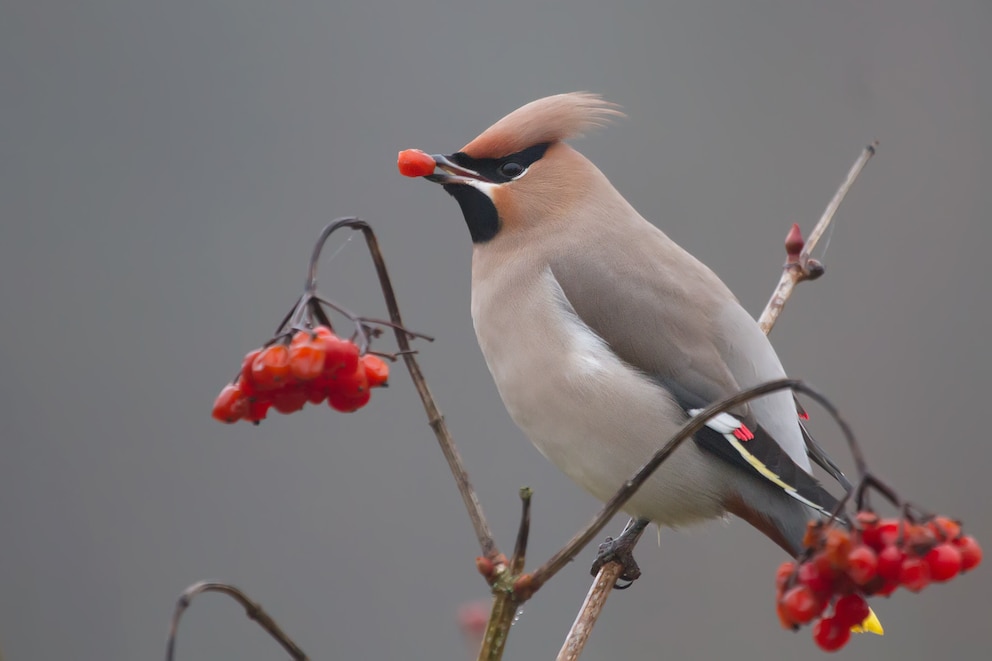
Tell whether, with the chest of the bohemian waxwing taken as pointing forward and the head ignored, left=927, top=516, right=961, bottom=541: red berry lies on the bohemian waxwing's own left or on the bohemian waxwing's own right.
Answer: on the bohemian waxwing's own left

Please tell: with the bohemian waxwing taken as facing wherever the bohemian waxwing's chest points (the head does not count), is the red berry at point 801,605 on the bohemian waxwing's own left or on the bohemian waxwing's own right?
on the bohemian waxwing's own left

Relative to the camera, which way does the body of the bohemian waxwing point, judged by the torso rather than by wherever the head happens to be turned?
to the viewer's left

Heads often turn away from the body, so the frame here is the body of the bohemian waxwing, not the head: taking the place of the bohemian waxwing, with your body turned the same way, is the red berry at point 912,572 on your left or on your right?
on your left
